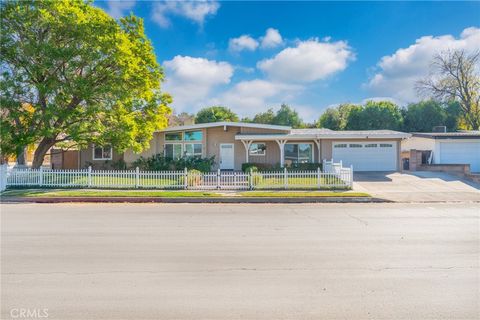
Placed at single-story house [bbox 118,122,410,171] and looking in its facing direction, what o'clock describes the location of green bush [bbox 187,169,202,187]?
The green bush is roughly at 1 o'clock from the single-story house.

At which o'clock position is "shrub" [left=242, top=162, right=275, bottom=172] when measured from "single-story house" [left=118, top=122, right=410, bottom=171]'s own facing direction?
The shrub is roughly at 1 o'clock from the single-story house.

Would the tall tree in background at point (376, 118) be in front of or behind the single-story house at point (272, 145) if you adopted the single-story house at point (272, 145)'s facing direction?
behind

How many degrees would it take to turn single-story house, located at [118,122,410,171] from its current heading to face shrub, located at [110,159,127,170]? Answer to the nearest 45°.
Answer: approximately 90° to its right

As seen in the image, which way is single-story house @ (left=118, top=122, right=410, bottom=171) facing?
toward the camera

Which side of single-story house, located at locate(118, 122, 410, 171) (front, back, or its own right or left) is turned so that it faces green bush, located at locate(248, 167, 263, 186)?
front

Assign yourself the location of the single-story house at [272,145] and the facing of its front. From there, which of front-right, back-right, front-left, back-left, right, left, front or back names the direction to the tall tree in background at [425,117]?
back-left

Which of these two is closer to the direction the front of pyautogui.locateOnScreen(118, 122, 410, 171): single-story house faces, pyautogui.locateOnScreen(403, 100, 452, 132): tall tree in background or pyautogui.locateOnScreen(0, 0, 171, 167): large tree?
the large tree

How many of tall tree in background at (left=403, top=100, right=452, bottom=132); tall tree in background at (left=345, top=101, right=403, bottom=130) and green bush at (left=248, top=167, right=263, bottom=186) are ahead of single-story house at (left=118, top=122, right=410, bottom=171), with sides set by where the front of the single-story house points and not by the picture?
1

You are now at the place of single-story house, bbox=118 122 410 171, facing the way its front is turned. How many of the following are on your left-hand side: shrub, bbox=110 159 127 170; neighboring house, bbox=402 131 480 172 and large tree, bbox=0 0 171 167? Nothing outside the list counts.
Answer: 1

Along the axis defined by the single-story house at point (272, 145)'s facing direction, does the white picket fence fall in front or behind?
in front

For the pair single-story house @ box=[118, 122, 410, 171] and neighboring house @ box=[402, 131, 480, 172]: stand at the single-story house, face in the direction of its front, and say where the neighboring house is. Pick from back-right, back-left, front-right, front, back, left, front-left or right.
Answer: left

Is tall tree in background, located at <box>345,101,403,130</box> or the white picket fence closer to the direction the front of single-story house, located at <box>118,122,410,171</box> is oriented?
the white picket fence
